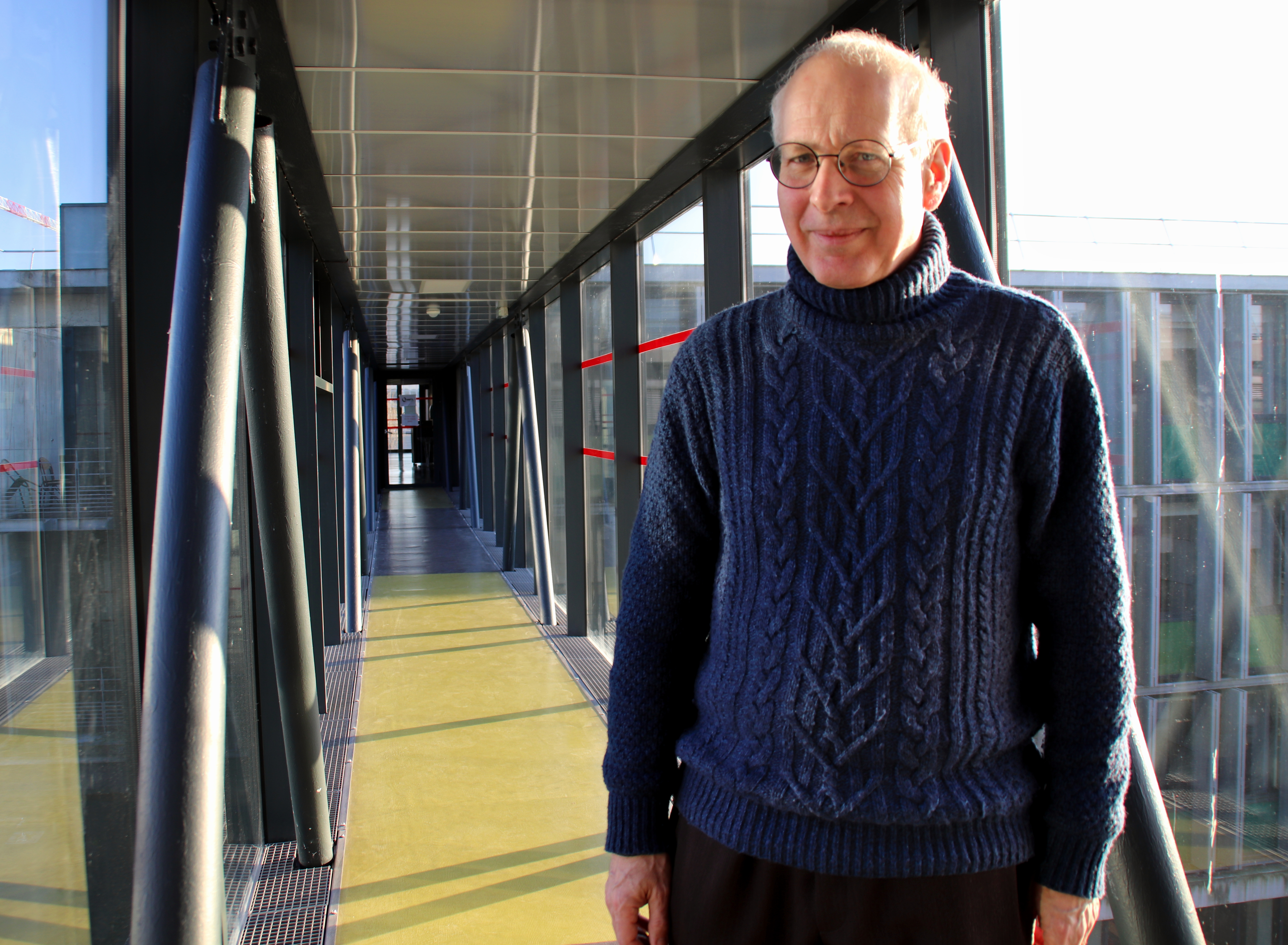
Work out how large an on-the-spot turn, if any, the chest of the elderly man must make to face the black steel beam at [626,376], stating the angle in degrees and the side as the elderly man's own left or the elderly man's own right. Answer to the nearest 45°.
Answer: approximately 180°

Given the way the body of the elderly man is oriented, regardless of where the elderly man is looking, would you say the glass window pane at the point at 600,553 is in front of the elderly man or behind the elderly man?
behind

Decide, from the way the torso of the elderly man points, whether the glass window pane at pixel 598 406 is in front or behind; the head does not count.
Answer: behind

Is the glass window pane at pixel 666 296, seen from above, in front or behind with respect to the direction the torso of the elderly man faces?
behind

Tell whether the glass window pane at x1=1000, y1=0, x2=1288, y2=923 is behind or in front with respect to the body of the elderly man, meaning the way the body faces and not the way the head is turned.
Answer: behind

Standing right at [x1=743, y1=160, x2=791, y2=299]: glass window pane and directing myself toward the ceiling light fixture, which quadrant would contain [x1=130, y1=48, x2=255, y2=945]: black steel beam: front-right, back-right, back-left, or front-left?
back-left

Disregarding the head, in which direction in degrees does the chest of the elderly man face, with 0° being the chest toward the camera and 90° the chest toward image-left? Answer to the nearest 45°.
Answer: approximately 0°

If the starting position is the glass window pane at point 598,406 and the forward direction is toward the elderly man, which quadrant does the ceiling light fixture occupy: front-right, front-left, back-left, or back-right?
back-right

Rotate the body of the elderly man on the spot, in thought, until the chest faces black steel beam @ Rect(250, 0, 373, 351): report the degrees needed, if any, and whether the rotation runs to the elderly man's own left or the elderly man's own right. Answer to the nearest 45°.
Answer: approximately 135° to the elderly man's own right
